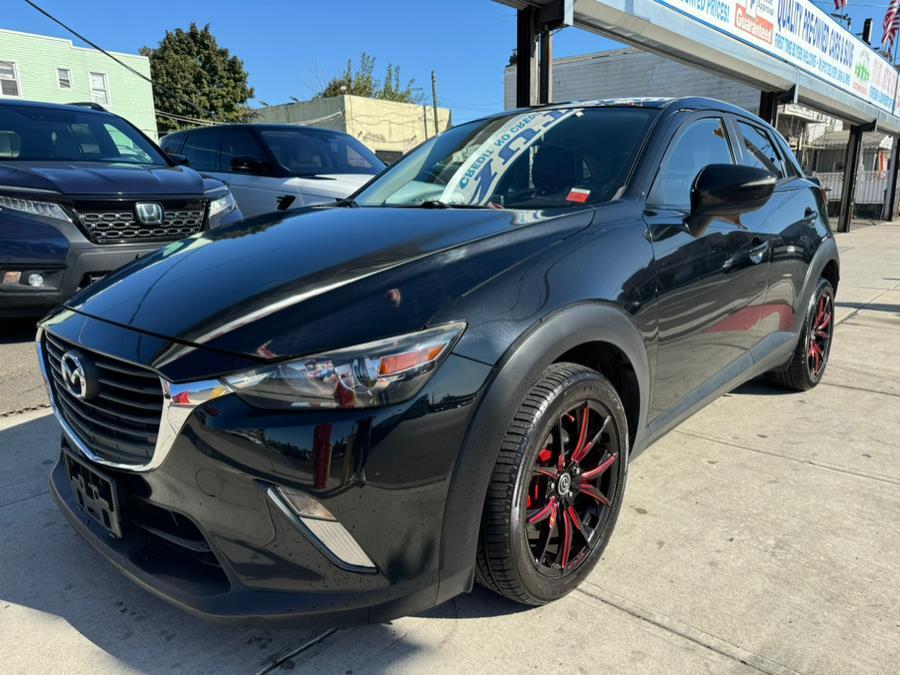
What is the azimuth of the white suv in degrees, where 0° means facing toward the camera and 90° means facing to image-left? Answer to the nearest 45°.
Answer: approximately 315°

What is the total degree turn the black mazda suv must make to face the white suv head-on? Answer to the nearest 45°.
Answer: approximately 135° to its right

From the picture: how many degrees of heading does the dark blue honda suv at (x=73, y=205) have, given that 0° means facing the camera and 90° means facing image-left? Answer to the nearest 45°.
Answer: approximately 315°

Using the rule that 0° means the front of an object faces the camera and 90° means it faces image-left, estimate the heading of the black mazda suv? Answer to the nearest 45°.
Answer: approximately 45°

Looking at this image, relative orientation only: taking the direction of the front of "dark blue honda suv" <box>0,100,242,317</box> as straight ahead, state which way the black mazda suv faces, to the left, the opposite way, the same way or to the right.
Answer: to the right

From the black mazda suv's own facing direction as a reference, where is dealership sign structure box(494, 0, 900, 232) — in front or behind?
behind

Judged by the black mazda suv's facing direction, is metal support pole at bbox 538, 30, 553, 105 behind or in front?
behind

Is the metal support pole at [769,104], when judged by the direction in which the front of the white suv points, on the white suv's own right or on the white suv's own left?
on the white suv's own left

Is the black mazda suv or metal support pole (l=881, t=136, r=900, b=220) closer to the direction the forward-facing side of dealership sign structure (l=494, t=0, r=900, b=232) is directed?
the black mazda suv
